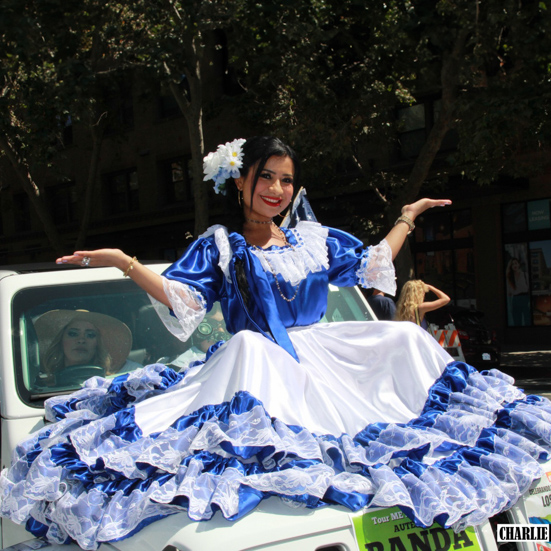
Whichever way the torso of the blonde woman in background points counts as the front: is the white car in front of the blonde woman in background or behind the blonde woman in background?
behind

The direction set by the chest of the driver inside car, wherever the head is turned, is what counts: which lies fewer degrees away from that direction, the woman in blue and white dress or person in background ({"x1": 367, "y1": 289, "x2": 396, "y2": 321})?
the woman in blue and white dress

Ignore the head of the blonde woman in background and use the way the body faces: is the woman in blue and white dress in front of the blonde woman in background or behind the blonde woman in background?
behind

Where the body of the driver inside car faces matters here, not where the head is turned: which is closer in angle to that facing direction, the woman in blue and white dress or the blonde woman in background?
the woman in blue and white dress

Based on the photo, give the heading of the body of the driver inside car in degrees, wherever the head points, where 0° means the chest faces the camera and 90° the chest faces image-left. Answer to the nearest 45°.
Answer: approximately 0°

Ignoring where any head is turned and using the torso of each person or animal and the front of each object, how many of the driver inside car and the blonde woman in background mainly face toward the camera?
1

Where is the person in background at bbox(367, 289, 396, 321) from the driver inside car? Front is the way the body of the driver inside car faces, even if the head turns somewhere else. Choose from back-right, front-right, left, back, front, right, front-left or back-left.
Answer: back-left

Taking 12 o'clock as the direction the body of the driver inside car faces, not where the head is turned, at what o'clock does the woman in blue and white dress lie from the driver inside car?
The woman in blue and white dress is roughly at 11 o'clock from the driver inside car.

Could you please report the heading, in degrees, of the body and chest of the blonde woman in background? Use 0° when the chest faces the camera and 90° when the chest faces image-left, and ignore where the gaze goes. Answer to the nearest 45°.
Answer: approximately 225°

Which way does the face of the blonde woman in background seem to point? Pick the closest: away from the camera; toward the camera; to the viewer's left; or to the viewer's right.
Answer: away from the camera
